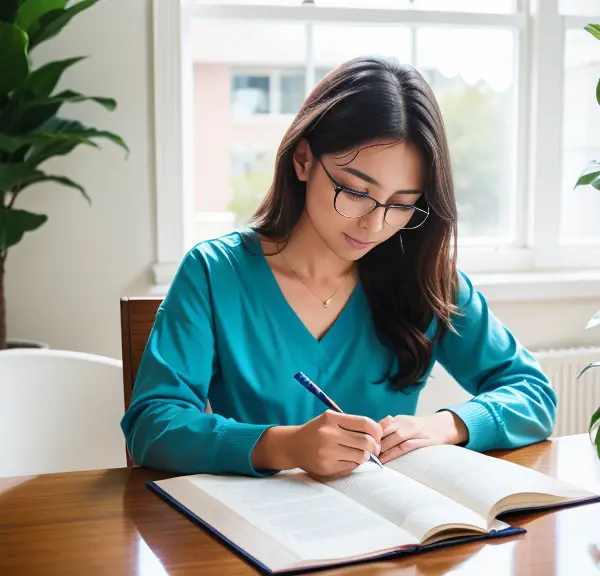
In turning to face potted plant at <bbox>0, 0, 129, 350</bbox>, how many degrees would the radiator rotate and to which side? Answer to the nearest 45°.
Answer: approximately 45° to its right

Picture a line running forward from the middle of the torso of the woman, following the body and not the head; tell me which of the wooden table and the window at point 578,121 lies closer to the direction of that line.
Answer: the wooden table

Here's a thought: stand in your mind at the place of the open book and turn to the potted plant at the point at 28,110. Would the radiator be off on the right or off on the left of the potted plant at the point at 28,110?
right

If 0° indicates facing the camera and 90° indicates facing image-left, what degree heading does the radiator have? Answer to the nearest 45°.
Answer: approximately 0°

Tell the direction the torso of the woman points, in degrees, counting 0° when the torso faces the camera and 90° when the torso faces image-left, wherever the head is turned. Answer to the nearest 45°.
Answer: approximately 0°

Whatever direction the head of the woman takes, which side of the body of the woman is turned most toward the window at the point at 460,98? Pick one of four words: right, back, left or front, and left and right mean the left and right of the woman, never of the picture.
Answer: back
